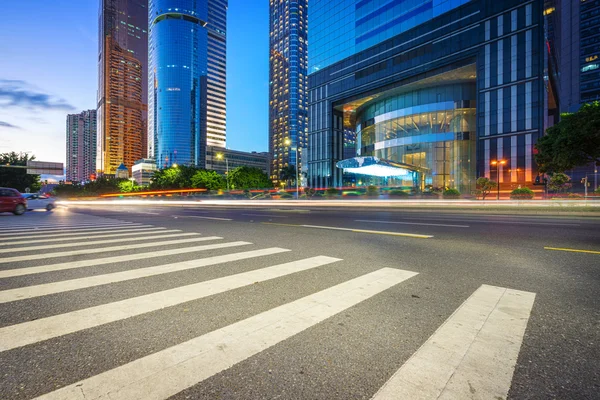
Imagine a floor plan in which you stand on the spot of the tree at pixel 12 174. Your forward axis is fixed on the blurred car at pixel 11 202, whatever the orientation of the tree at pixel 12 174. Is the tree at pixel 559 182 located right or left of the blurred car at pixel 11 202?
left

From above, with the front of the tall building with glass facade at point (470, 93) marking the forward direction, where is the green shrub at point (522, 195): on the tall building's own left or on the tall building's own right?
on the tall building's own left

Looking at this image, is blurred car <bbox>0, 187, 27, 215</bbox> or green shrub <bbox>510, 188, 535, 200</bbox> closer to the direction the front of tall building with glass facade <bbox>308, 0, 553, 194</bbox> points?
the blurred car

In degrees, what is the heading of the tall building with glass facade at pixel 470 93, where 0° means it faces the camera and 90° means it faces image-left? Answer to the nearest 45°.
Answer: approximately 45°

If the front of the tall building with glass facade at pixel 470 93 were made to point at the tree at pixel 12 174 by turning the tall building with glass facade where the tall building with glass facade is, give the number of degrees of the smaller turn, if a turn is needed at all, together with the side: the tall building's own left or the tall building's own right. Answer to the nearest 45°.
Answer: approximately 45° to the tall building's own right

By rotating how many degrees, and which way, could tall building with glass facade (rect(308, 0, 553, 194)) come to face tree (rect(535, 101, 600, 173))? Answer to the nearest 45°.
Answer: approximately 45° to its left

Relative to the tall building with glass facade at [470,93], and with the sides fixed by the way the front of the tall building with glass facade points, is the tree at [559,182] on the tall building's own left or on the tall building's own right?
on the tall building's own left

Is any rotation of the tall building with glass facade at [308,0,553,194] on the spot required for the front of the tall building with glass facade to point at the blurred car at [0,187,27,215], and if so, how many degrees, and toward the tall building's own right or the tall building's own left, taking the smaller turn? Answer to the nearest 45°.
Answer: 0° — it already faces it
